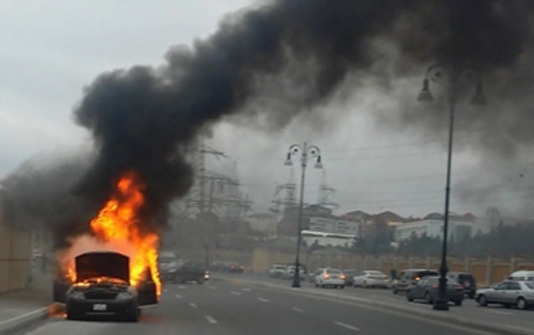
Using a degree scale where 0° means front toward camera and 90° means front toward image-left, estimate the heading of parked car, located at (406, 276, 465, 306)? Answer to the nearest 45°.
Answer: approximately 135°

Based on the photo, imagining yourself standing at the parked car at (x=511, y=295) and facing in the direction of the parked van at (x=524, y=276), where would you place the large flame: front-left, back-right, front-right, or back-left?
back-left

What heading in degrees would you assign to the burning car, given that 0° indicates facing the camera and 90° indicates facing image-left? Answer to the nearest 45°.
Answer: approximately 0°

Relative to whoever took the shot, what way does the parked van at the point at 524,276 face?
facing to the left of the viewer

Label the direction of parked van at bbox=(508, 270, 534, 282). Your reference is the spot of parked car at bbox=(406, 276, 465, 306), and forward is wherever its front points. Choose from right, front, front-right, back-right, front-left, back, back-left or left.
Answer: right

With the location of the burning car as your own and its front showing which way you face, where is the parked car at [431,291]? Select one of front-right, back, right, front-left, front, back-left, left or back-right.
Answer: back-left
